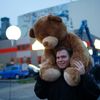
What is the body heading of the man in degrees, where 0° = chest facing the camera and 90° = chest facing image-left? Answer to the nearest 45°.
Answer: approximately 0°

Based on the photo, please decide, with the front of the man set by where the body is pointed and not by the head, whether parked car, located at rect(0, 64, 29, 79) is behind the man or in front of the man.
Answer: behind

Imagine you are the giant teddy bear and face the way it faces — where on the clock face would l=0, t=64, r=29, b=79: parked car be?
The parked car is roughly at 4 o'clock from the giant teddy bear.

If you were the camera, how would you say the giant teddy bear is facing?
facing the viewer and to the left of the viewer
